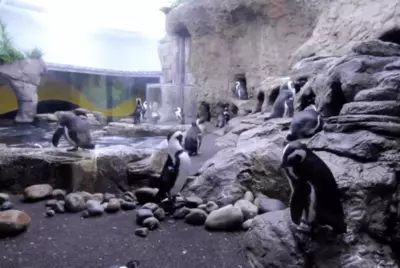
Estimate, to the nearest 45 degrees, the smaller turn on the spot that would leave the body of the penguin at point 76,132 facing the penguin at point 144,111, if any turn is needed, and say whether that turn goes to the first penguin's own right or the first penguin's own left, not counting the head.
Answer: approximately 90° to the first penguin's own right

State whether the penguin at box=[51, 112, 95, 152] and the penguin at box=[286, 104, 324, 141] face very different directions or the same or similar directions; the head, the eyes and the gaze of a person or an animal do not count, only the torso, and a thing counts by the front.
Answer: very different directions

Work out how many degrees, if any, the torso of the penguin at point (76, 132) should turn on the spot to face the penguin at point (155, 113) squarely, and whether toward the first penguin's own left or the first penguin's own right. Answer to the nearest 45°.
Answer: approximately 90° to the first penguin's own right

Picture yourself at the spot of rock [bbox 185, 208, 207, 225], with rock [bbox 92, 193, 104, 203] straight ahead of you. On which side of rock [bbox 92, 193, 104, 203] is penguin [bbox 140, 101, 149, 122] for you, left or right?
right

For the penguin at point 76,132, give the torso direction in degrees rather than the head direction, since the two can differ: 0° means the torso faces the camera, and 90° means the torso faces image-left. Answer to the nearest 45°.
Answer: approximately 90°

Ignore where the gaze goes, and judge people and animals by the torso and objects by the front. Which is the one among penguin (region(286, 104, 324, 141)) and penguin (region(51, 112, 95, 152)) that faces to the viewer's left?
penguin (region(51, 112, 95, 152))

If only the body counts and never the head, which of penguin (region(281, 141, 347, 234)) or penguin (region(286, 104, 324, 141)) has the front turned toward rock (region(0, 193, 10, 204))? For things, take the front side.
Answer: penguin (region(281, 141, 347, 234))

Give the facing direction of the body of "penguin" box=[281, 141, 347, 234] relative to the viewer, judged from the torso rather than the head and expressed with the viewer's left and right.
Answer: facing to the left of the viewer

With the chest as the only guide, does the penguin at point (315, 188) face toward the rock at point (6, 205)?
yes
